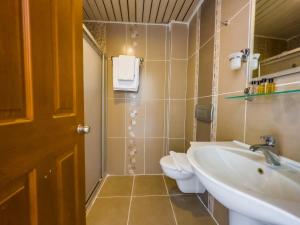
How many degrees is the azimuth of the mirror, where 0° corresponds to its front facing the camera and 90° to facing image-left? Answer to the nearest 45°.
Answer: approximately 45°

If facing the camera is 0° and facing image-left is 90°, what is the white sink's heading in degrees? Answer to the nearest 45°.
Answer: approximately 45°

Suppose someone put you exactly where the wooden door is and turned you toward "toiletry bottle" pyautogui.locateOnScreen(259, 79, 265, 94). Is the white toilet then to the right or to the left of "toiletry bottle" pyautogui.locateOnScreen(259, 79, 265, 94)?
left

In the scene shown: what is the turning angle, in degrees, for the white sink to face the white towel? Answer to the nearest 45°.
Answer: approximately 90° to its right

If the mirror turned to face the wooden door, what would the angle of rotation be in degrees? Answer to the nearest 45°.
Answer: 0° — it already faces it

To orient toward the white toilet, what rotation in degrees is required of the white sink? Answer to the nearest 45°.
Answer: approximately 90° to its right
